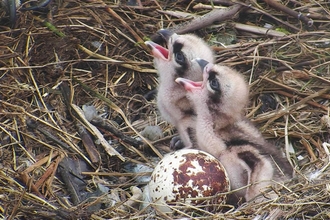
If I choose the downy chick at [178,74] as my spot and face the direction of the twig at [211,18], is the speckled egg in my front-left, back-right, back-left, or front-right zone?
back-right

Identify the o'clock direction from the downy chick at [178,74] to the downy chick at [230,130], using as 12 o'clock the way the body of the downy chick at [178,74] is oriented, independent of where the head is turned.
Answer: the downy chick at [230,130] is roughly at 8 o'clock from the downy chick at [178,74].

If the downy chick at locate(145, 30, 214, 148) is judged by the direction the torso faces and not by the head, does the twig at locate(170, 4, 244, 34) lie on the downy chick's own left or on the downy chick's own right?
on the downy chick's own right

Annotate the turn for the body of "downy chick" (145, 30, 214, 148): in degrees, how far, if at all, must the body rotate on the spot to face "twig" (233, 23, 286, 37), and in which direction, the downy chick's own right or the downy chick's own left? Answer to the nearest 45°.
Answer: approximately 135° to the downy chick's own right

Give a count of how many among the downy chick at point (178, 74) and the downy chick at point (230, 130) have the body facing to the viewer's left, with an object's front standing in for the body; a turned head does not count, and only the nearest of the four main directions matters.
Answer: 2

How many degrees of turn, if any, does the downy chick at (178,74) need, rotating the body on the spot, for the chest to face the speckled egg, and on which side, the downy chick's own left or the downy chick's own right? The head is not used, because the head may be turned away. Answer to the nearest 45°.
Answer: approximately 90° to the downy chick's own left

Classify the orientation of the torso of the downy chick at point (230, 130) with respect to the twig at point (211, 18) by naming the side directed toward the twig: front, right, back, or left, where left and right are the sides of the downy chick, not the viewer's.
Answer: right

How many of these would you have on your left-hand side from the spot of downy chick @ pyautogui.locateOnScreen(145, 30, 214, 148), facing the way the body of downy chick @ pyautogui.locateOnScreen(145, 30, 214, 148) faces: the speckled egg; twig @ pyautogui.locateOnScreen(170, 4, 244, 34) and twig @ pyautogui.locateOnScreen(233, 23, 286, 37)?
1

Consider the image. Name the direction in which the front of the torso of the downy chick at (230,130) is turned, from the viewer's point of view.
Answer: to the viewer's left

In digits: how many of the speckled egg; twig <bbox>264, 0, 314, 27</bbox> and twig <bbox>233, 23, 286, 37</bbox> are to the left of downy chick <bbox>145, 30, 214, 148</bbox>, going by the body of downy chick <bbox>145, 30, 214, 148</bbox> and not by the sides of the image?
1

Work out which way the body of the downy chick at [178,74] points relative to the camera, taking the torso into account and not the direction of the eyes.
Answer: to the viewer's left
